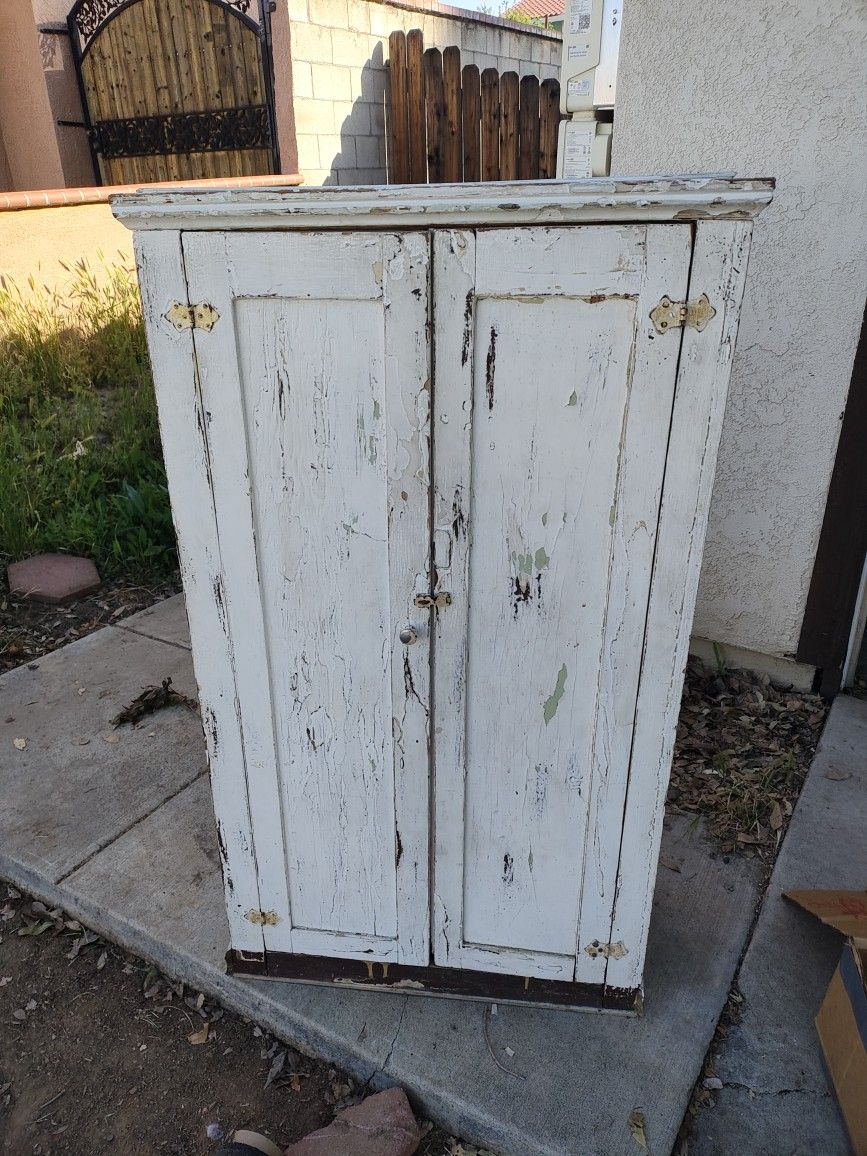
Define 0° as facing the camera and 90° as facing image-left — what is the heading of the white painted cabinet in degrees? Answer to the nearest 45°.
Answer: approximately 0°

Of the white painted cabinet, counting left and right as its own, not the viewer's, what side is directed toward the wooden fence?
back

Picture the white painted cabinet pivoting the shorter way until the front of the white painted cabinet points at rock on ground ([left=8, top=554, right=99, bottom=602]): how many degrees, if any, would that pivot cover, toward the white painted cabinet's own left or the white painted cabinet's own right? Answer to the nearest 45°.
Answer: approximately 135° to the white painted cabinet's own right

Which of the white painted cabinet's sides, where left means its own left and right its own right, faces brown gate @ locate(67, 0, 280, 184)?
back

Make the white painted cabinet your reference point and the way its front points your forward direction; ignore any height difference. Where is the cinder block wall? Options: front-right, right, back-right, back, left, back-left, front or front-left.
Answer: back
